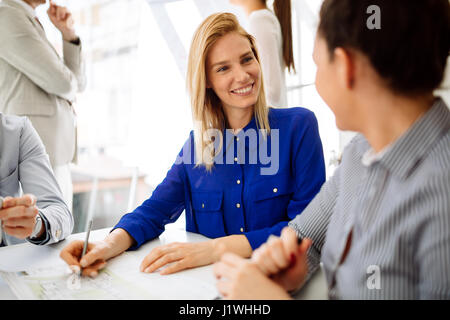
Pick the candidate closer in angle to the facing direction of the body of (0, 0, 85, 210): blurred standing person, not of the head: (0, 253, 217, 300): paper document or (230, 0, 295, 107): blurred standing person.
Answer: the blurred standing person

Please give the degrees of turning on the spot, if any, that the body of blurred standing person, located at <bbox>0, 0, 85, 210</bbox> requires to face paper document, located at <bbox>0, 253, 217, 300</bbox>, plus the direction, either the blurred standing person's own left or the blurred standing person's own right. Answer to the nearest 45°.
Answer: approximately 90° to the blurred standing person's own right

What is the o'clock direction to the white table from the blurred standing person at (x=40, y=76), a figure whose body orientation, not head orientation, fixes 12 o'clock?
The white table is roughly at 3 o'clock from the blurred standing person.

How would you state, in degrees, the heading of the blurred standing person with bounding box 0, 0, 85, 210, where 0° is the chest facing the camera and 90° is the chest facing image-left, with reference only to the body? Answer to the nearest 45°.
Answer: approximately 270°

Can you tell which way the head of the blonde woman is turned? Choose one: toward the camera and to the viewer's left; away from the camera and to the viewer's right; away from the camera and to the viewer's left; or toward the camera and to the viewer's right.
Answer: toward the camera and to the viewer's right

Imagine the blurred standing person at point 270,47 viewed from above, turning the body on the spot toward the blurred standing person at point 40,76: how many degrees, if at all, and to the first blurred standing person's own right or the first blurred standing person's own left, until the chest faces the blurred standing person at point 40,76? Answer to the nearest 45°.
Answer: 0° — they already face them

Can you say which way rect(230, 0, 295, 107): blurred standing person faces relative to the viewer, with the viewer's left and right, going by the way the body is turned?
facing to the left of the viewer
